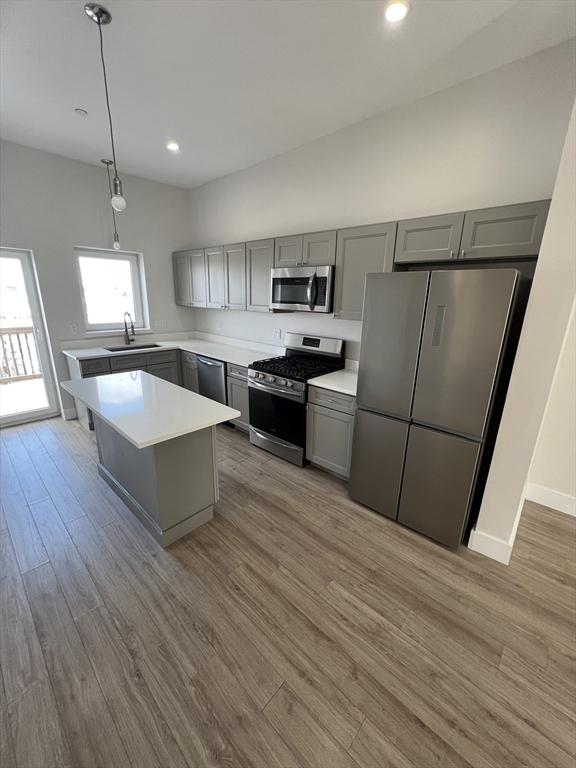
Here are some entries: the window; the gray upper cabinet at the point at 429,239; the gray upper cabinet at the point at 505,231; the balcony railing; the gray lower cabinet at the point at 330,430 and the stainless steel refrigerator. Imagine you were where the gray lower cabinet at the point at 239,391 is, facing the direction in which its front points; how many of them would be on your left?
4

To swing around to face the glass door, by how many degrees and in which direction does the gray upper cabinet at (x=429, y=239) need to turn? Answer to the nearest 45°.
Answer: approximately 45° to its right

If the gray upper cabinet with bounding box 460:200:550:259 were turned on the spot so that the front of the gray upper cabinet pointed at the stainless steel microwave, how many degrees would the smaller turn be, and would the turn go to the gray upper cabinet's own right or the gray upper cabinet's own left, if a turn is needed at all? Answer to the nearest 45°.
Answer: approximately 45° to the gray upper cabinet's own right

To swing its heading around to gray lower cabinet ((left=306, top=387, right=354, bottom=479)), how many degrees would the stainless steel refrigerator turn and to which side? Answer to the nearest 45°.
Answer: approximately 45° to its right

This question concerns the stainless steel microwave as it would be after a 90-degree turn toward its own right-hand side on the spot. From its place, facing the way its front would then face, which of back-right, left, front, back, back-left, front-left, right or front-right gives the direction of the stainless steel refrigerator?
back

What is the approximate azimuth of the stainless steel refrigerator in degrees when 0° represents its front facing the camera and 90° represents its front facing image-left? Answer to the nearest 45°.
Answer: approximately 45°

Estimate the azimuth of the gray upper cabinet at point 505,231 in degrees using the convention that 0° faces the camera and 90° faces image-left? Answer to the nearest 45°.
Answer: approximately 45°

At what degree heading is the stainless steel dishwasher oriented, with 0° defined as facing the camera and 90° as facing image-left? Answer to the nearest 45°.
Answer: approximately 45°
